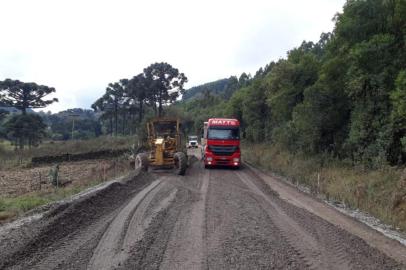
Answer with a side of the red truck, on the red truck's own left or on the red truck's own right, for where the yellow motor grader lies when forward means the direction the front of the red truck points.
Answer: on the red truck's own right

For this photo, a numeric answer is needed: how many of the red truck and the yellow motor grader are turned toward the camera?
2

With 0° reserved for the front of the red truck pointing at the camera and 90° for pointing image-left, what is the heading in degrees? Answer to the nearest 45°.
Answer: approximately 0°

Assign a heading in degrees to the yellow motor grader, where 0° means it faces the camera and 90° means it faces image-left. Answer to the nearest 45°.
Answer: approximately 0°

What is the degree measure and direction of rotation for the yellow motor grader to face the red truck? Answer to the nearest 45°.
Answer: approximately 90° to its left
